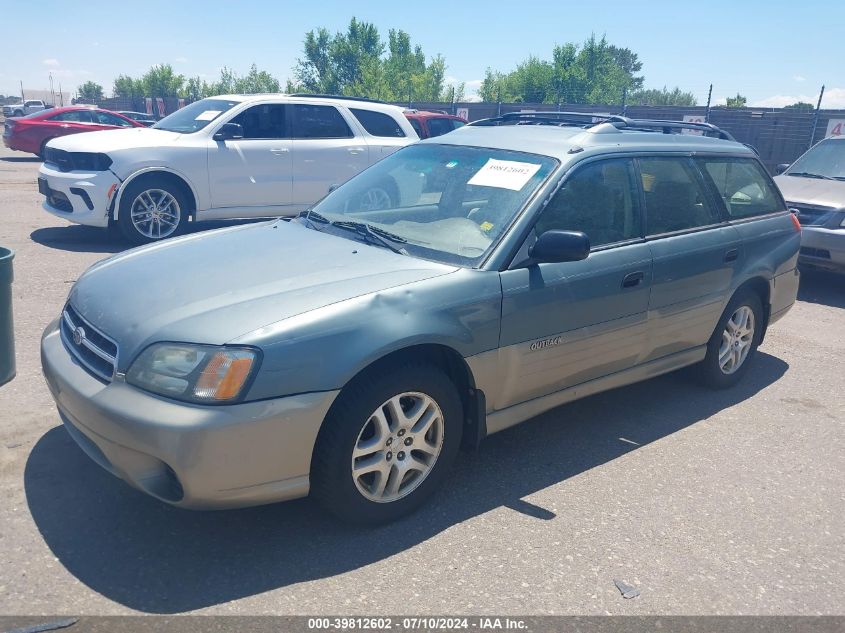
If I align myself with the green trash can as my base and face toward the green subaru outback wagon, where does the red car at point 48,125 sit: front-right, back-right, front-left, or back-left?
back-left

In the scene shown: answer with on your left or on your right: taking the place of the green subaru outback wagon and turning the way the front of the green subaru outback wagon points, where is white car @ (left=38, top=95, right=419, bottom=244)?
on your right

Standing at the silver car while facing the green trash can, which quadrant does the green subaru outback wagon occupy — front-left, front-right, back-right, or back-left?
front-left

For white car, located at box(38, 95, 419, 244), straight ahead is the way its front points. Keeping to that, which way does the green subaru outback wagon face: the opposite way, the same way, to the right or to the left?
the same way

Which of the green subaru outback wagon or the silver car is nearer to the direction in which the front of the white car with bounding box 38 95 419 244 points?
the green subaru outback wagon

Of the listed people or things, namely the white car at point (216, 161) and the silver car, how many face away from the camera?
0

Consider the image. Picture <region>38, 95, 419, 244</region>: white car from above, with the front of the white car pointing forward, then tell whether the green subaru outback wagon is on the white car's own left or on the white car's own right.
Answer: on the white car's own left

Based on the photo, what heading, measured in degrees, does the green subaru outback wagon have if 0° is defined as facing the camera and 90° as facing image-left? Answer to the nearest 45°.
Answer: approximately 45°

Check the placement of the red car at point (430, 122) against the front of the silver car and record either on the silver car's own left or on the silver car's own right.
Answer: on the silver car's own right

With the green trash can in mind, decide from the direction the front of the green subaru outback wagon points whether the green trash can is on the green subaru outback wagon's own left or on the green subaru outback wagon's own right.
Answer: on the green subaru outback wagon's own right

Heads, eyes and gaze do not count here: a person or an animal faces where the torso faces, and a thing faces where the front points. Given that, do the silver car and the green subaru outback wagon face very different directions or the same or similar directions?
same or similar directions

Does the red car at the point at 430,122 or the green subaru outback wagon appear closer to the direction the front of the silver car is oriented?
the green subaru outback wagon

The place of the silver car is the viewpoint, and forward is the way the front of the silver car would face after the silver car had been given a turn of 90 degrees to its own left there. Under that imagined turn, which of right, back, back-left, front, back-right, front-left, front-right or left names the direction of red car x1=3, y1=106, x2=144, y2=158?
back-right

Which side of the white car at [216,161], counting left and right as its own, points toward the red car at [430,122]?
back

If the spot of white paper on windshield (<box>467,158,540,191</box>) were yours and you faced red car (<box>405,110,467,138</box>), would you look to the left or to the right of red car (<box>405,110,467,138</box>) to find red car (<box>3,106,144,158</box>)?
left

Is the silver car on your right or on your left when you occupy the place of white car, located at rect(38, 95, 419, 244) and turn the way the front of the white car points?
on your left

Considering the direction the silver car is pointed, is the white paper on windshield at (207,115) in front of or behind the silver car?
in front

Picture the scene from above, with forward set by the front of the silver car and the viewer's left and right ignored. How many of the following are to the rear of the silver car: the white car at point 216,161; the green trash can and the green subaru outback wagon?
0

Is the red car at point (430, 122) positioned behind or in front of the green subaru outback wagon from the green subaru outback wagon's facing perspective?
behind

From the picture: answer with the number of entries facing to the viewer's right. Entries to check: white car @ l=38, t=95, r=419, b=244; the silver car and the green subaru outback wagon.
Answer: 0

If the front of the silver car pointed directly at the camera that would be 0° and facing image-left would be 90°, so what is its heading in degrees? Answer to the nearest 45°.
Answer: approximately 45°
